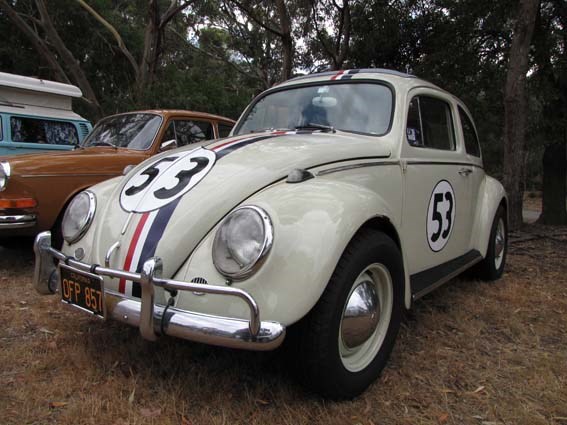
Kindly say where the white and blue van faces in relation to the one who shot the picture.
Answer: facing the viewer and to the left of the viewer

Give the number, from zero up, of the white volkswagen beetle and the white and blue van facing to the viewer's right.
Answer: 0

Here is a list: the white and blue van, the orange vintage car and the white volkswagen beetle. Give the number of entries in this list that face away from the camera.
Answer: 0

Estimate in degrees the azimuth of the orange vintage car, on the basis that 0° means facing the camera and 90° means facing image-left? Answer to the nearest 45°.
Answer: approximately 45°

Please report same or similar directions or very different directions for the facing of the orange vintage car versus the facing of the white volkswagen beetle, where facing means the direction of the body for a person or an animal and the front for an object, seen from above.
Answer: same or similar directions

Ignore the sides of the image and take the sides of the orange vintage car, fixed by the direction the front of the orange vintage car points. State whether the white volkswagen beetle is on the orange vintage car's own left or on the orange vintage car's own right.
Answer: on the orange vintage car's own left

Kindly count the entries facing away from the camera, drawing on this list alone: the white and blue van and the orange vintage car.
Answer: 0

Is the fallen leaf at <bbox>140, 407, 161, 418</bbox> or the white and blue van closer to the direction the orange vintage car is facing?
the fallen leaf

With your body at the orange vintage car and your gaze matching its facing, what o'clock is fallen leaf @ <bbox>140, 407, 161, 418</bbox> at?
The fallen leaf is roughly at 10 o'clock from the orange vintage car.

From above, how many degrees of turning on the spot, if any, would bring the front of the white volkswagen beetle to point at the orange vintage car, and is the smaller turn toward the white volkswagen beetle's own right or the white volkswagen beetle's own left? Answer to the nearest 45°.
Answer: approximately 90° to the white volkswagen beetle's own right

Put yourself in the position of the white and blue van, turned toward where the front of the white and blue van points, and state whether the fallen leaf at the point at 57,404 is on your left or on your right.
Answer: on your left

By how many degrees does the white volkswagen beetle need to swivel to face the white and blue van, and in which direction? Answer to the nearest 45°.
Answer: approximately 90° to its right
